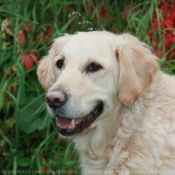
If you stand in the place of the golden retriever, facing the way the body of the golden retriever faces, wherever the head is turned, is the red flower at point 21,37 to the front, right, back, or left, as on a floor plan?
right

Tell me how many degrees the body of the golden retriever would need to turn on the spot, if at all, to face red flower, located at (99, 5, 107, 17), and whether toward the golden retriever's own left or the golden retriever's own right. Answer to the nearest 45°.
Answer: approximately 135° to the golden retriever's own right

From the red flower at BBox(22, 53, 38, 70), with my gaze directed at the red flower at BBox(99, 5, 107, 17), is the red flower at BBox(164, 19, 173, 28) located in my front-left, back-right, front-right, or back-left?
front-right

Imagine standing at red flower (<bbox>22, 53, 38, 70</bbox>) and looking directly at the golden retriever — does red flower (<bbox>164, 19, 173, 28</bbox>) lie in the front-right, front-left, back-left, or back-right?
front-left

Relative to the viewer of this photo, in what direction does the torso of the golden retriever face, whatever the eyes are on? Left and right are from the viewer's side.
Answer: facing the viewer and to the left of the viewer

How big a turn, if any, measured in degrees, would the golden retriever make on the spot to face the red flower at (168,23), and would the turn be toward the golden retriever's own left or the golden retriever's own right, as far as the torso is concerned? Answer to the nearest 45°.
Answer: approximately 135° to the golden retriever's own right

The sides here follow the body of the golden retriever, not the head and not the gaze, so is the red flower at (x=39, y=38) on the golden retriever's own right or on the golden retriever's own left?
on the golden retriever's own right

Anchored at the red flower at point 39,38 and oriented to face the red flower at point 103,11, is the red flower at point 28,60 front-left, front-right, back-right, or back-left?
back-right

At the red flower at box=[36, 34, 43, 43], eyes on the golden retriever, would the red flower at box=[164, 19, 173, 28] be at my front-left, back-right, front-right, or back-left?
front-left
